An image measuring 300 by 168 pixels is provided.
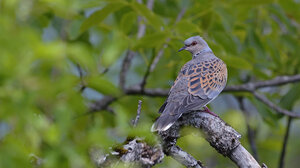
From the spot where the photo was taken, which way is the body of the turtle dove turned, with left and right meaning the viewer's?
facing away from the viewer and to the right of the viewer

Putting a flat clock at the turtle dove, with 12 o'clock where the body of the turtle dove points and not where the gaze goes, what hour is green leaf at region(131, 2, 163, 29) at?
The green leaf is roughly at 9 o'clock from the turtle dove.

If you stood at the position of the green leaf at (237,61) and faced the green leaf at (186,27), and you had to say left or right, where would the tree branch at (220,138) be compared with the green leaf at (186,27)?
left

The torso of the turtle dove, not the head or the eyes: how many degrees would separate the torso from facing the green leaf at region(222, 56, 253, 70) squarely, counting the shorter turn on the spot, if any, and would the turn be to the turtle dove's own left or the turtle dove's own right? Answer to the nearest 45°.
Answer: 0° — it already faces it
